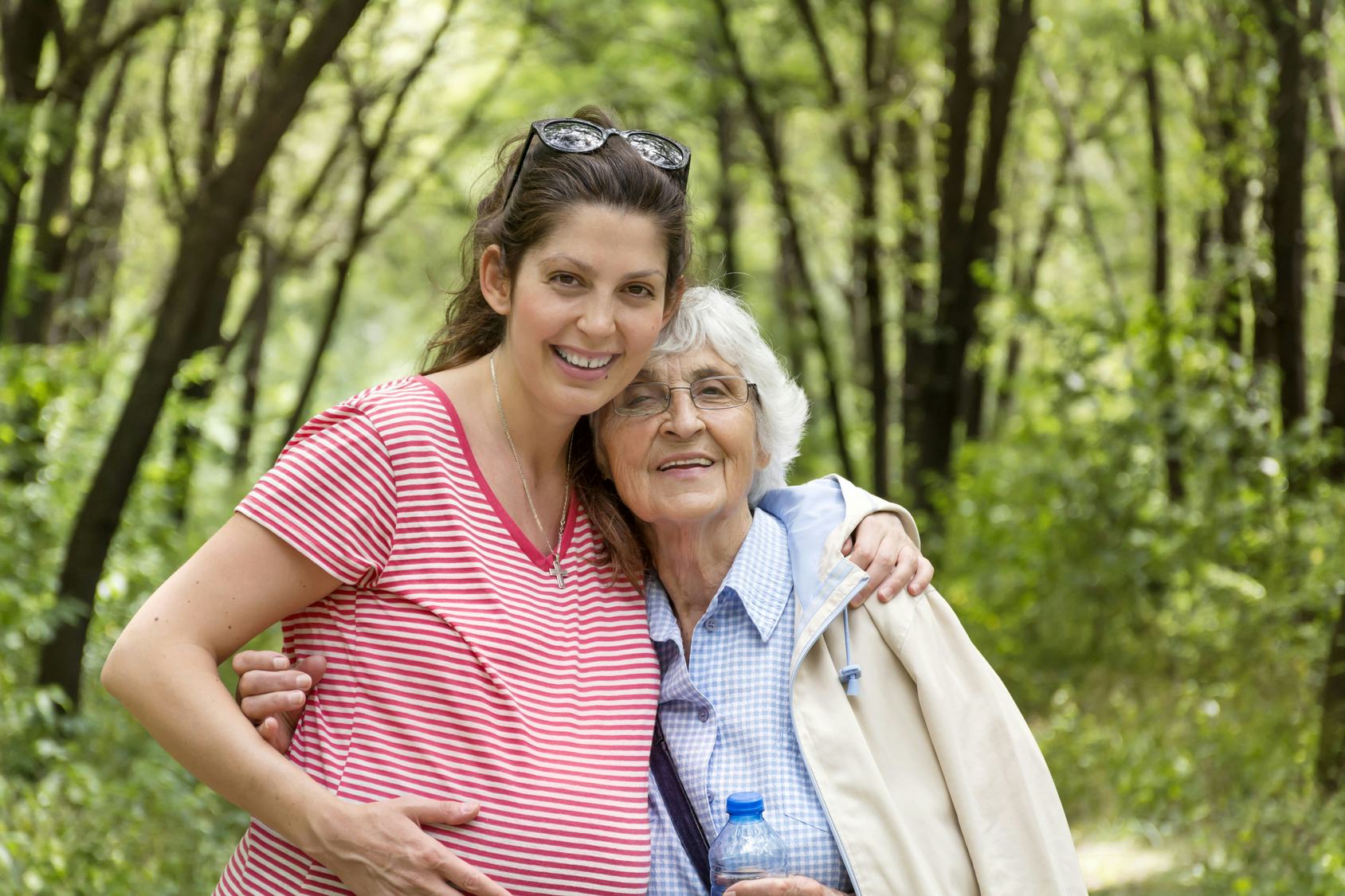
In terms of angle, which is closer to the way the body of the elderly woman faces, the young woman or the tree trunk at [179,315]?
the young woman

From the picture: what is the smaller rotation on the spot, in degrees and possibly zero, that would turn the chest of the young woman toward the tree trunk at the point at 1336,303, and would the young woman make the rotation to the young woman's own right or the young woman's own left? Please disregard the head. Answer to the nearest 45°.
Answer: approximately 90° to the young woman's own left

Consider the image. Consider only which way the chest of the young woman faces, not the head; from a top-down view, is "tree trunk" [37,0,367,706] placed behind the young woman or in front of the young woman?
behind

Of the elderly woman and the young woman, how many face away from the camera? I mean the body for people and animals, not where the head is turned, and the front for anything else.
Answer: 0

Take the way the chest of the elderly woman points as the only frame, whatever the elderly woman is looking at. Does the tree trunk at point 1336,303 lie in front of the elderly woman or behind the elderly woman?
behind

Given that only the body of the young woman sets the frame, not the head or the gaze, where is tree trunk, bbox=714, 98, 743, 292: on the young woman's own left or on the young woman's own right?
on the young woman's own left

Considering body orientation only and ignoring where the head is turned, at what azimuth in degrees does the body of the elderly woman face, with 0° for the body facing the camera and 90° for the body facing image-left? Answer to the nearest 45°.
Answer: approximately 45°

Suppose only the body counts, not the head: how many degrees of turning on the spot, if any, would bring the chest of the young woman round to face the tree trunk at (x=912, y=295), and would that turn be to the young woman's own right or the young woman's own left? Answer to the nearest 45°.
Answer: approximately 135° to the young woman's own left

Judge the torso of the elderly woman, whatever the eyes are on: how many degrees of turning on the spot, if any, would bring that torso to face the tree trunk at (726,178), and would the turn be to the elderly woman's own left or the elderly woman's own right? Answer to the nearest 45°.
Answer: approximately 135° to the elderly woman's own right
